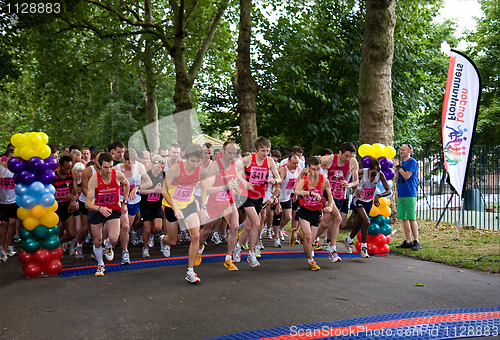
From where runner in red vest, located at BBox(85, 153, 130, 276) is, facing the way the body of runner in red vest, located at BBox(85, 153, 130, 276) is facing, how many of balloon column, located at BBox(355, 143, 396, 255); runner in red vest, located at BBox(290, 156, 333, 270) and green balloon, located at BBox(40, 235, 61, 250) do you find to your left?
2

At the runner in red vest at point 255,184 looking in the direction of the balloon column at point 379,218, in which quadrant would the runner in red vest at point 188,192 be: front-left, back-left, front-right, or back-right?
back-right

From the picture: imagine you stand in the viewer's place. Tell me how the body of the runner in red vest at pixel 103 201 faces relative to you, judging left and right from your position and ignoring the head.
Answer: facing the viewer

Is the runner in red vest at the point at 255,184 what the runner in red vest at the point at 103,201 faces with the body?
no

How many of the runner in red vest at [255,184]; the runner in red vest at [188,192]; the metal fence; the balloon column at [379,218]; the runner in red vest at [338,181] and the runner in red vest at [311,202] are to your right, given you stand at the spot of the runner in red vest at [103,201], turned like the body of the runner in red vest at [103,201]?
0

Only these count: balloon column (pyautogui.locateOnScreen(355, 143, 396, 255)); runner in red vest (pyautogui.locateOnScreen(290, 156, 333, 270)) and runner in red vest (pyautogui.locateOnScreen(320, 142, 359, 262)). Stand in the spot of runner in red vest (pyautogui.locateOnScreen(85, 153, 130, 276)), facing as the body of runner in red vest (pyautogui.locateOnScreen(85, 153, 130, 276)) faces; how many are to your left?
3

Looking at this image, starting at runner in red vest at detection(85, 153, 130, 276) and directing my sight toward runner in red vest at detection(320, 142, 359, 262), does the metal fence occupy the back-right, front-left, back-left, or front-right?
front-left

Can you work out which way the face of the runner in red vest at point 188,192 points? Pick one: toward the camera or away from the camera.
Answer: toward the camera

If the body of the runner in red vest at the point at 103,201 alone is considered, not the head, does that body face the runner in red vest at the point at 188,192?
no

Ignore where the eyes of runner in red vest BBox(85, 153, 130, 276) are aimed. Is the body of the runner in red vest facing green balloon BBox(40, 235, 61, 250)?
no

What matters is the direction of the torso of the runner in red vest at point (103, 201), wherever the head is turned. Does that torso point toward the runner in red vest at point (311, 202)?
no

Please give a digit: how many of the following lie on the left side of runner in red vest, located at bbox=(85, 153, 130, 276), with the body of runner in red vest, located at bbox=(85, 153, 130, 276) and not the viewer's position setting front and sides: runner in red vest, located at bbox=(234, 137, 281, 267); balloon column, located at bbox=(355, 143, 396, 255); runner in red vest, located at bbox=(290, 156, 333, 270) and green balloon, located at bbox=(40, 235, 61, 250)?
3

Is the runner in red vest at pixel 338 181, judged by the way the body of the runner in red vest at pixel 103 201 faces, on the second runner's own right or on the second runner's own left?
on the second runner's own left
